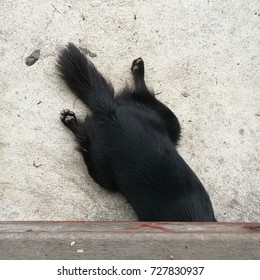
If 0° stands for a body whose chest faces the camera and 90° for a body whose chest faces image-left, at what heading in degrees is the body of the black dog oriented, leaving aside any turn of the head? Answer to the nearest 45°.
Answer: approximately 315°
